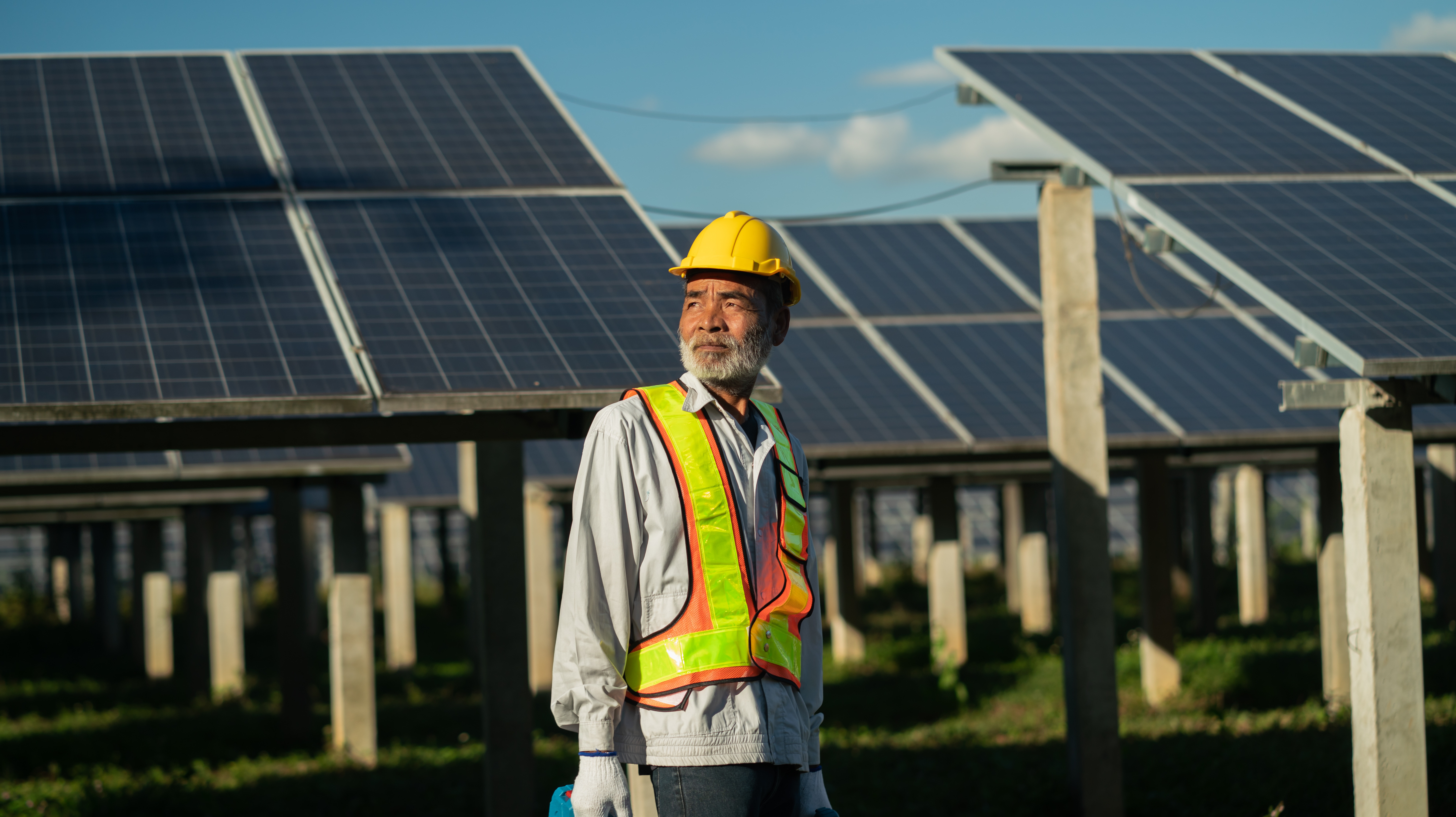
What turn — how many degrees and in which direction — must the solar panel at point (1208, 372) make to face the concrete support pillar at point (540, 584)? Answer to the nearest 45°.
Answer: approximately 90° to its right

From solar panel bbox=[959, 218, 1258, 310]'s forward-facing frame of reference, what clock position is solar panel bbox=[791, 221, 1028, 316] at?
solar panel bbox=[791, 221, 1028, 316] is roughly at 2 o'clock from solar panel bbox=[959, 218, 1258, 310].

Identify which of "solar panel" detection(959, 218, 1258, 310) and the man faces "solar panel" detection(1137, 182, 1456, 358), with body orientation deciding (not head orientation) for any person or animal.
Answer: "solar panel" detection(959, 218, 1258, 310)

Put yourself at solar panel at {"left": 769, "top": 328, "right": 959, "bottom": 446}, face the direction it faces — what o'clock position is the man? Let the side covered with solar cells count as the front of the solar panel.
The man is roughly at 12 o'clock from the solar panel.

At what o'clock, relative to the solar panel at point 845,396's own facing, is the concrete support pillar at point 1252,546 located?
The concrete support pillar is roughly at 7 o'clock from the solar panel.

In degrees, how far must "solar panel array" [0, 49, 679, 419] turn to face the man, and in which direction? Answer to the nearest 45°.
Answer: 0° — it already faces them

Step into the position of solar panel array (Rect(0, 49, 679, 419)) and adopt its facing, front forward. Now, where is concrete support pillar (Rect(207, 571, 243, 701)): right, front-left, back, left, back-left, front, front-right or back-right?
back

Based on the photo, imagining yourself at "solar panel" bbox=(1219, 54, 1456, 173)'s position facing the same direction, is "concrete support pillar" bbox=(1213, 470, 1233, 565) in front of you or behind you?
behind

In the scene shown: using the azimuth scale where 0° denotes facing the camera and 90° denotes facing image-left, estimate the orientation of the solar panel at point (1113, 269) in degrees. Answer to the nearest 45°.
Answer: approximately 0°
